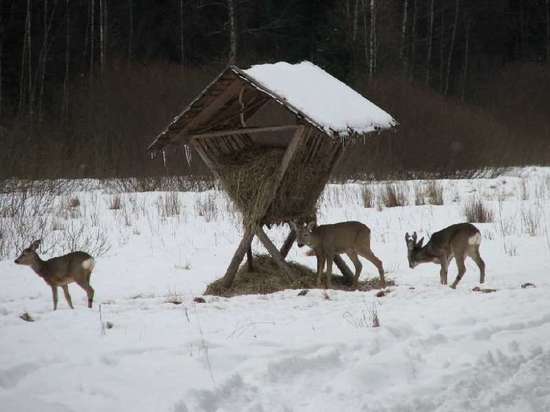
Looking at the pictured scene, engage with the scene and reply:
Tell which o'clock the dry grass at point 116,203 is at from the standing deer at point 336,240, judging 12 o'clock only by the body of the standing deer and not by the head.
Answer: The dry grass is roughly at 2 o'clock from the standing deer.

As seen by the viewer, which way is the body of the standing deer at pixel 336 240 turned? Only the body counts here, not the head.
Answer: to the viewer's left

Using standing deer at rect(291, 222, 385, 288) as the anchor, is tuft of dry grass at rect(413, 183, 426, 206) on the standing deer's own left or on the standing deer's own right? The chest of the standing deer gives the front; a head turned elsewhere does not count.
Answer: on the standing deer's own right

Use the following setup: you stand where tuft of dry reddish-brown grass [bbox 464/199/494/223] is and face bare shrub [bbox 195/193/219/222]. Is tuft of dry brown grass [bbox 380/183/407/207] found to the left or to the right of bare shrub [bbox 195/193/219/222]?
right

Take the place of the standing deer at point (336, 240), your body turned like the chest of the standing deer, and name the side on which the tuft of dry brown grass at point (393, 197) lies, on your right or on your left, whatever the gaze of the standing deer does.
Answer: on your right

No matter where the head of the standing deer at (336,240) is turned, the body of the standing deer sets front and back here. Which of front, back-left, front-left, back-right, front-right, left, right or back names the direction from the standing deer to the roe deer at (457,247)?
back

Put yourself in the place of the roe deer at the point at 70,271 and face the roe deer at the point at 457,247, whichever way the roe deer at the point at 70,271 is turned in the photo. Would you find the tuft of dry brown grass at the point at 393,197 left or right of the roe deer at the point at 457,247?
left

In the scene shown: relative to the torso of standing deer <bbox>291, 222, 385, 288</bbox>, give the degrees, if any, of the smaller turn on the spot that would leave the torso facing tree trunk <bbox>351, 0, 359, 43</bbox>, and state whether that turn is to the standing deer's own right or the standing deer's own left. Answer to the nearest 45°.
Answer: approximately 90° to the standing deer's own right

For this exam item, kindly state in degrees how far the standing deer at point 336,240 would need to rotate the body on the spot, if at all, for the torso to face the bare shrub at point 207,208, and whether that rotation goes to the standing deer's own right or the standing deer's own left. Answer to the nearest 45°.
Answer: approximately 45° to the standing deer's own right
